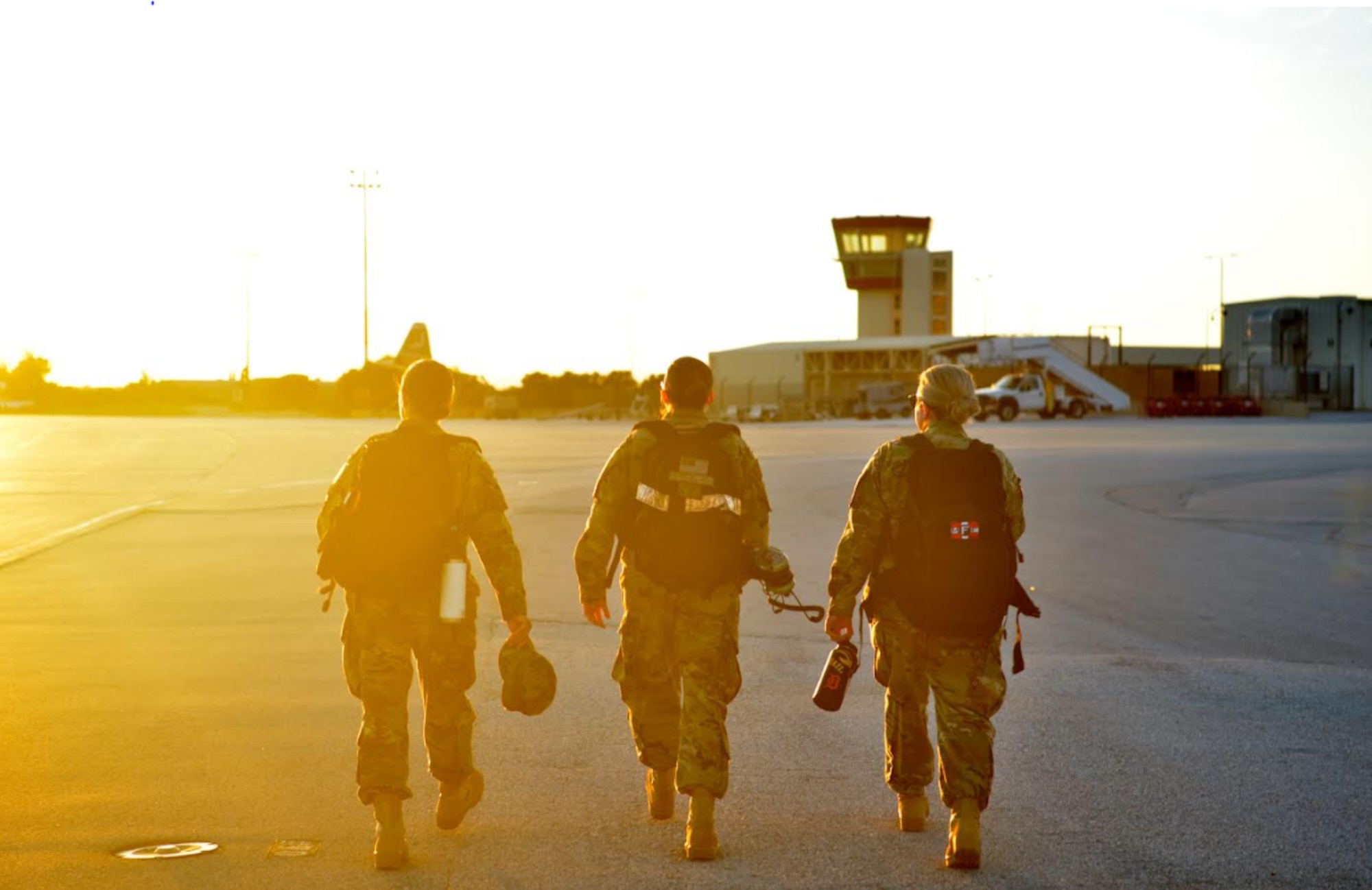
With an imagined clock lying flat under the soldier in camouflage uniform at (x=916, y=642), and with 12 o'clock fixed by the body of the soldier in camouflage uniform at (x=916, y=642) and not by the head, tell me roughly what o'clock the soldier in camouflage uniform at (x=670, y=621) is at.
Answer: the soldier in camouflage uniform at (x=670, y=621) is roughly at 9 o'clock from the soldier in camouflage uniform at (x=916, y=642).

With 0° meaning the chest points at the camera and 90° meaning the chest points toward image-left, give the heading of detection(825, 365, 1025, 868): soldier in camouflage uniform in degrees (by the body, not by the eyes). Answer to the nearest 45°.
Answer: approximately 180°

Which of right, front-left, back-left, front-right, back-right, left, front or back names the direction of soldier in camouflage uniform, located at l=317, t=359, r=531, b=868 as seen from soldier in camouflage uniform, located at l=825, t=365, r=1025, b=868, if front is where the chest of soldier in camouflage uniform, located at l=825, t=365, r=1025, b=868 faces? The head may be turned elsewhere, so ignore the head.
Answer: left

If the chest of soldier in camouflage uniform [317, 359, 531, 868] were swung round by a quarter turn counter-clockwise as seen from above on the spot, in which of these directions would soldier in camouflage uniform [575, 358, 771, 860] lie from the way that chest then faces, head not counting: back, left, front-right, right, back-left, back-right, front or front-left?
back

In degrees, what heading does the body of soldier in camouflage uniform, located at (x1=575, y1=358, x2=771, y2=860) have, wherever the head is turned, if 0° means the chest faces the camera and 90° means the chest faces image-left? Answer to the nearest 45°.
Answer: approximately 180°

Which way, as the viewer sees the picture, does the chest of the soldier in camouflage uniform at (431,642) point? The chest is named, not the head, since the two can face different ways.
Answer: away from the camera

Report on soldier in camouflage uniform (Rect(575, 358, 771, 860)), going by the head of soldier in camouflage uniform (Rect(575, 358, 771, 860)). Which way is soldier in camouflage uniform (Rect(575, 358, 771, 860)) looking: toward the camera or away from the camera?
away from the camera

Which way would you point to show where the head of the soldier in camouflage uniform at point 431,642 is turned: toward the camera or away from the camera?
away from the camera

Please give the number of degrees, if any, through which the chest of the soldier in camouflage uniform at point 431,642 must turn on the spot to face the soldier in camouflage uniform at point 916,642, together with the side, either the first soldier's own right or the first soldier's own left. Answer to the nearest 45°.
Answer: approximately 90° to the first soldier's own right
